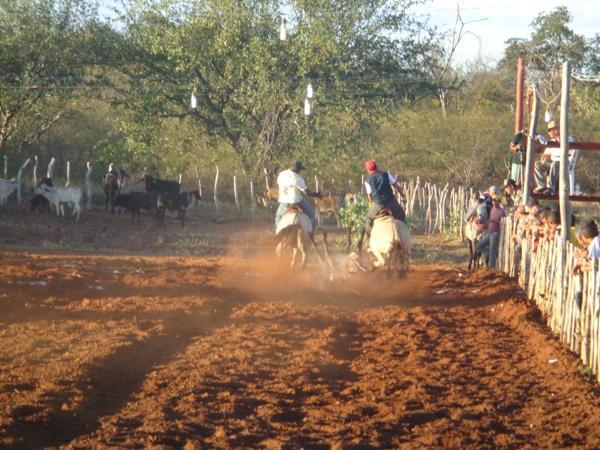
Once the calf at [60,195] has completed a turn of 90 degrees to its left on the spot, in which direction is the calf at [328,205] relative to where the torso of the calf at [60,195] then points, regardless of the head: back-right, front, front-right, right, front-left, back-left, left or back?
left

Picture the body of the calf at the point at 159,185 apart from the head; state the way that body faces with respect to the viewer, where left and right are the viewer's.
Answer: facing to the left of the viewer

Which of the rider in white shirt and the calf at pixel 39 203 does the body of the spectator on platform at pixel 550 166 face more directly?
the rider in white shirt

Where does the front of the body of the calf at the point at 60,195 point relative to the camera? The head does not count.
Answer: to the viewer's left

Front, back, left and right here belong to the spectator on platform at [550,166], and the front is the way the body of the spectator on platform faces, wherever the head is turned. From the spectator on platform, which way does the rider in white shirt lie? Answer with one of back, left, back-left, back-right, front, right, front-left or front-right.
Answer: front-right

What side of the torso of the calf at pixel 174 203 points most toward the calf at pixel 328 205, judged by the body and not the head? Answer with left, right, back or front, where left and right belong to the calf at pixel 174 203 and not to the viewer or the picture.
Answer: front

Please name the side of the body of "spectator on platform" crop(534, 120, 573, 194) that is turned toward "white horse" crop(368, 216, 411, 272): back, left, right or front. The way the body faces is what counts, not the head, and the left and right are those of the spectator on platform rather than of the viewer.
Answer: front

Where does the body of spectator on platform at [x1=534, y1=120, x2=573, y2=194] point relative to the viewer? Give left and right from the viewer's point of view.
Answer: facing the viewer and to the left of the viewer

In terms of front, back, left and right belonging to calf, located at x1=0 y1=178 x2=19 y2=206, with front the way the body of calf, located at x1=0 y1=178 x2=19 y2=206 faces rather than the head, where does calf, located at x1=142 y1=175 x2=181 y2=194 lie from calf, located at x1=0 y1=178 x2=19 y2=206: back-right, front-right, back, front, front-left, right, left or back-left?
front

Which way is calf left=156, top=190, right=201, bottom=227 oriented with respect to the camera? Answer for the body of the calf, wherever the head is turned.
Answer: to the viewer's right

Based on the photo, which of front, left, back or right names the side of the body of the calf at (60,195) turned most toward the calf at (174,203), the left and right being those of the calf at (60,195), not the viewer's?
back
